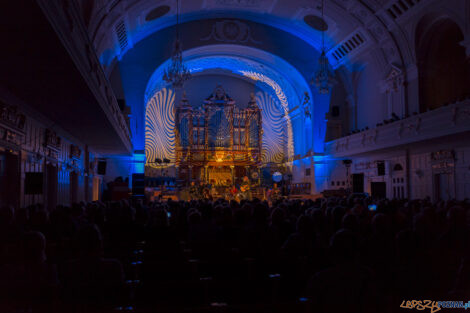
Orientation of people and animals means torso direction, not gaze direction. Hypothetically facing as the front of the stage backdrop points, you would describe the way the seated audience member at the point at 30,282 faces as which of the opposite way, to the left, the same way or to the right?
the opposite way

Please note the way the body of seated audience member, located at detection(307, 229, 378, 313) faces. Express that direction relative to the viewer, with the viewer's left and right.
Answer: facing away from the viewer

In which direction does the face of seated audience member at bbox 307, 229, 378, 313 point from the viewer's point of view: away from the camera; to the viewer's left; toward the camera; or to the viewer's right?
away from the camera

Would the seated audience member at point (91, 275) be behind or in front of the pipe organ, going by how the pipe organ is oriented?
in front

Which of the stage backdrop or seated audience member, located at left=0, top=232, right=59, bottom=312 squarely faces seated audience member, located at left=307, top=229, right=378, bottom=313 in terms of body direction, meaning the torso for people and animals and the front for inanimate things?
the stage backdrop

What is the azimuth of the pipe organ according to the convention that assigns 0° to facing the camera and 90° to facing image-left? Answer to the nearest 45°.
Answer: approximately 0°

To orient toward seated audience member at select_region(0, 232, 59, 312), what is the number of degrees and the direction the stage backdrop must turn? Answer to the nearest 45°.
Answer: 0° — it already faces them

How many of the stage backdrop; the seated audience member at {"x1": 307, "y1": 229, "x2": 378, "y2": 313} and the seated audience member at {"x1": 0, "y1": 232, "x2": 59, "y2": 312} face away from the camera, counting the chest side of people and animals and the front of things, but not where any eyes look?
2

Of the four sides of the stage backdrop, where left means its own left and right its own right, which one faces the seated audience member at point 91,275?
front

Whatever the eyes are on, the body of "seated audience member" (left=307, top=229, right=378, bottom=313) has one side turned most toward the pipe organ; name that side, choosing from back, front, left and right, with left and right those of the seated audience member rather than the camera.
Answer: front

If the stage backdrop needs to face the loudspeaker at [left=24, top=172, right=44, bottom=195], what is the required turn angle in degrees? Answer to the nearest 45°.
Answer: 0° — it already faces it

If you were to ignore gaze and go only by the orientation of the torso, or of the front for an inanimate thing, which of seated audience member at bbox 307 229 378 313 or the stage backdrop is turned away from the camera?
the seated audience member

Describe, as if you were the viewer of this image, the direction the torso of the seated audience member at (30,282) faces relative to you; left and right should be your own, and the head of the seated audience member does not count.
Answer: facing away from the viewer

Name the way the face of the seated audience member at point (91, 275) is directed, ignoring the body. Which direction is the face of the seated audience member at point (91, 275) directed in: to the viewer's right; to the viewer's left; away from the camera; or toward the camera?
away from the camera
